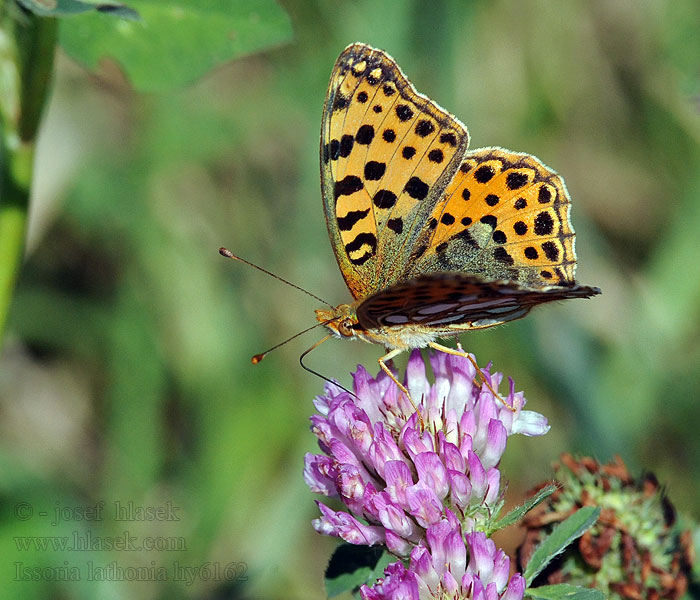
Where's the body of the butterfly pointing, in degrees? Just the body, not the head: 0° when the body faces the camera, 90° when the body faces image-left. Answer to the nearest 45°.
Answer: approximately 90°

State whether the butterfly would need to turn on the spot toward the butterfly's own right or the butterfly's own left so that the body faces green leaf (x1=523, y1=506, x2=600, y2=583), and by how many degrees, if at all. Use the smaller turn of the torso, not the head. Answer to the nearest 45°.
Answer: approximately 135° to the butterfly's own left

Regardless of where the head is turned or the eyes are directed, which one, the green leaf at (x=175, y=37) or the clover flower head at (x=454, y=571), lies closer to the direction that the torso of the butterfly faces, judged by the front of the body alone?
the green leaf

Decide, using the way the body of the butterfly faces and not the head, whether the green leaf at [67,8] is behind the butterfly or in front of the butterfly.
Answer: in front

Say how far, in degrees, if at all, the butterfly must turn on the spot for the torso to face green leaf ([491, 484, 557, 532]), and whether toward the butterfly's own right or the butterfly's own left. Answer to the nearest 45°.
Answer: approximately 135° to the butterfly's own left
